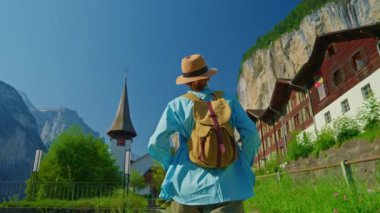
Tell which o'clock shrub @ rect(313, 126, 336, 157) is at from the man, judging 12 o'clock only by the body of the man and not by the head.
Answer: The shrub is roughly at 1 o'clock from the man.

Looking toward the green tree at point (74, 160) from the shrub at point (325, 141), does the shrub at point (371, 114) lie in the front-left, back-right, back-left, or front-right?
back-left

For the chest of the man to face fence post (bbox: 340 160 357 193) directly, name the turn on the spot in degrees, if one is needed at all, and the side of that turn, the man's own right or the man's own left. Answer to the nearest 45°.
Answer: approximately 45° to the man's own right

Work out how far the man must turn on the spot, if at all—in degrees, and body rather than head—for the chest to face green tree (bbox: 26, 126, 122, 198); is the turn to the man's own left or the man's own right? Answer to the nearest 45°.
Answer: approximately 45° to the man's own left

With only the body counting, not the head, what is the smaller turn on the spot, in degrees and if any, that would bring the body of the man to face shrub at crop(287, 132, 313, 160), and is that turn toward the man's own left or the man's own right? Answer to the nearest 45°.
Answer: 0° — they already face it

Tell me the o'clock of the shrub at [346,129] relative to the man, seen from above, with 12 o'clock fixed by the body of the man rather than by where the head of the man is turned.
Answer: The shrub is roughly at 1 o'clock from the man.

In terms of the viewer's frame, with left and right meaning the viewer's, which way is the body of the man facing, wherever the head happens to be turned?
facing away from the viewer

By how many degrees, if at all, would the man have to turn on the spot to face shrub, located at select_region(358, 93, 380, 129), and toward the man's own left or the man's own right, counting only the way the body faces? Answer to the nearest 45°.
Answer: approximately 45° to the man's own right
